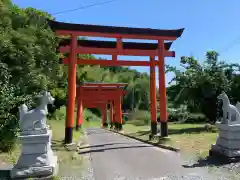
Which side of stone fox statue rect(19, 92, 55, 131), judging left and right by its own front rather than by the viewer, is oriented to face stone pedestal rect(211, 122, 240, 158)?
front

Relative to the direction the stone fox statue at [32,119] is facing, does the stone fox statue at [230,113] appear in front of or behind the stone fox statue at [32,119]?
in front

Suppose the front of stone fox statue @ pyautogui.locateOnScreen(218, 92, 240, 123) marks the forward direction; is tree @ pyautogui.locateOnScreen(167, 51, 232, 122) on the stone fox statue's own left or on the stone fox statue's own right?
on the stone fox statue's own right

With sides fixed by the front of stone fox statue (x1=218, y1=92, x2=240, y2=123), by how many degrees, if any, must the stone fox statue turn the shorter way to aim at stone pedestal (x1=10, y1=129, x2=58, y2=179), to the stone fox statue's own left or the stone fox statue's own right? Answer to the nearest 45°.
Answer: approximately 45° to the stone fox statue's own left

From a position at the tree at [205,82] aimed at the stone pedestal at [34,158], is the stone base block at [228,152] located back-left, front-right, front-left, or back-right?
front-left

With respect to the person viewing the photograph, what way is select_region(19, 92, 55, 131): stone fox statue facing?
facing to the right of the viewer

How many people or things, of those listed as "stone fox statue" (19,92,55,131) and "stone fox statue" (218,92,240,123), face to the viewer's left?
1

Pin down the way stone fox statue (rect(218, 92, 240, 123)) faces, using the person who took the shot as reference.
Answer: facing to the left of the viewer

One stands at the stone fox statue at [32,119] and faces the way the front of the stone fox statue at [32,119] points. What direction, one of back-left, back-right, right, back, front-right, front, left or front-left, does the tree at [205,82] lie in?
front-left

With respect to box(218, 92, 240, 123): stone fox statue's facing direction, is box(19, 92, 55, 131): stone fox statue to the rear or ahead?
ahead

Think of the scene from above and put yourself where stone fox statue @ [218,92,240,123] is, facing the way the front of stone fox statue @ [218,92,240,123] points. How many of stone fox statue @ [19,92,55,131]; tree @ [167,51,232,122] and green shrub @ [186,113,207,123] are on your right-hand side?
2
